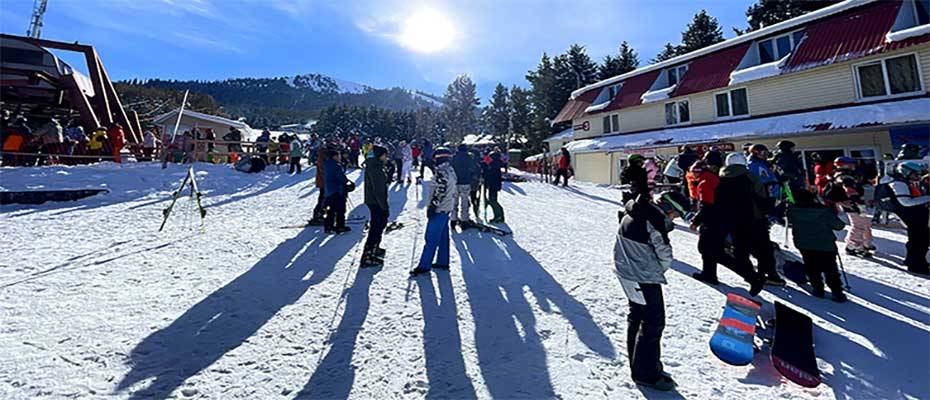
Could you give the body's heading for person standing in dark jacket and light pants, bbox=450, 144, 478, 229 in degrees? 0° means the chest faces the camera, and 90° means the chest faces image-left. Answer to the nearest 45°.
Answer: approximately 180°

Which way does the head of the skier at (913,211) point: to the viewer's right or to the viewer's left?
to the viewer's left
